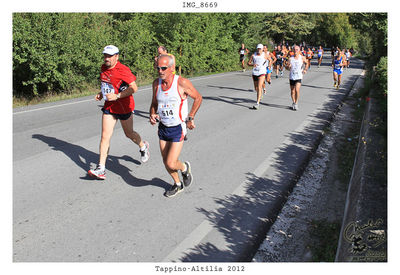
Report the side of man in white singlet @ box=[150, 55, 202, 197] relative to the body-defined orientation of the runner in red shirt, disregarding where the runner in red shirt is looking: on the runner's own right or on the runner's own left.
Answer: on the runner's own left

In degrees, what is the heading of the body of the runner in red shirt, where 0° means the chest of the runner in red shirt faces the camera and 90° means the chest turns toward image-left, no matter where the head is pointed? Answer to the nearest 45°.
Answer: approximately 45°

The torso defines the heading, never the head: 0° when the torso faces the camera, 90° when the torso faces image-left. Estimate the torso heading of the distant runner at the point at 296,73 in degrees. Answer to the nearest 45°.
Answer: approximately 0°

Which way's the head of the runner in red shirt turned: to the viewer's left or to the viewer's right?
to the viewer's left

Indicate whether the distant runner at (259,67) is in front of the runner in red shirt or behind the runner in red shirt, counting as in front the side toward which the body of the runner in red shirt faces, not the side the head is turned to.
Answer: behind
